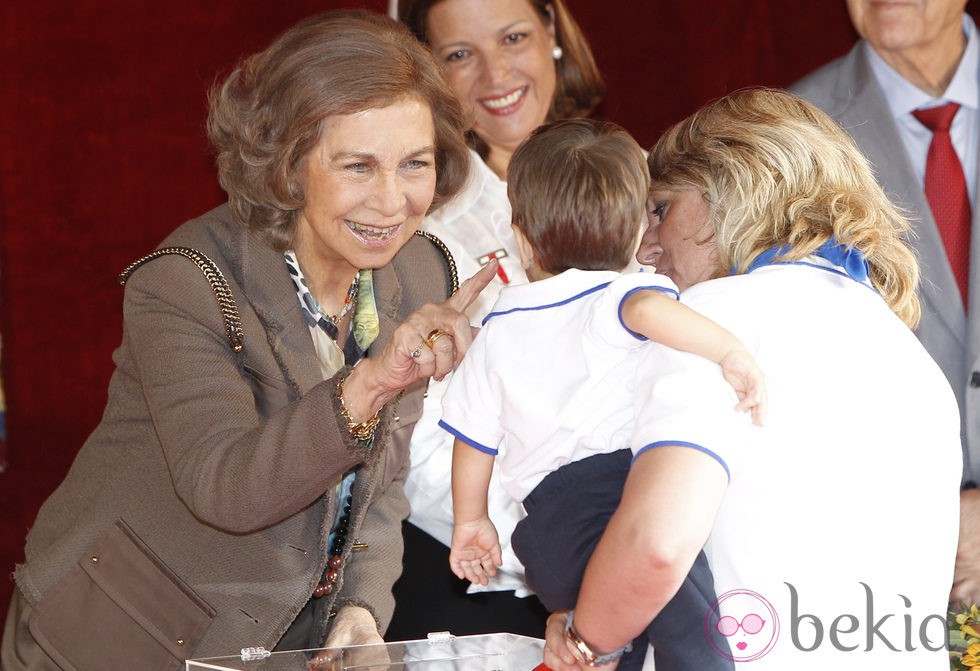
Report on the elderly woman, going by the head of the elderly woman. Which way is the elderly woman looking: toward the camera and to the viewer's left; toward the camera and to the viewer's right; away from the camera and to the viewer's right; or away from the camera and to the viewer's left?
toward the camera and to the viewer's right

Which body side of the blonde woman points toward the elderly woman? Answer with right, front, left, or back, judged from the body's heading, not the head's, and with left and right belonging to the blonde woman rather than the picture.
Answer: front

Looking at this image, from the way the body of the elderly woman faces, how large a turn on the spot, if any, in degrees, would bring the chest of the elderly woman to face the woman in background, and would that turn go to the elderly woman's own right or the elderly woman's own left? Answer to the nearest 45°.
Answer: approximately 90° to the elderly woman's own left

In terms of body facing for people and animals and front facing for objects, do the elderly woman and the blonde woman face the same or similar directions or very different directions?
very different directions

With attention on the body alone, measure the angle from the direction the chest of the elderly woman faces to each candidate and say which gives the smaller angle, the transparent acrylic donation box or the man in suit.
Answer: the transparent acrylic donation box

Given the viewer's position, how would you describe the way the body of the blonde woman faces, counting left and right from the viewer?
facing away from the viewer and to the left of the viewer

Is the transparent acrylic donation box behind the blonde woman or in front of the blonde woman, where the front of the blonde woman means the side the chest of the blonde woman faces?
in front

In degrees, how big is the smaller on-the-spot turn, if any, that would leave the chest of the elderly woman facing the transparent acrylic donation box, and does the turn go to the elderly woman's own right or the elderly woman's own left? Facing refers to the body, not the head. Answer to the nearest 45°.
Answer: approximately 45° to the elderly woman's own right

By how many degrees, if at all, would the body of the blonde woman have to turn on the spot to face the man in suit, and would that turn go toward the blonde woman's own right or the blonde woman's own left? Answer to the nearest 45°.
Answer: approximately 45° to the blonde woman's own right
